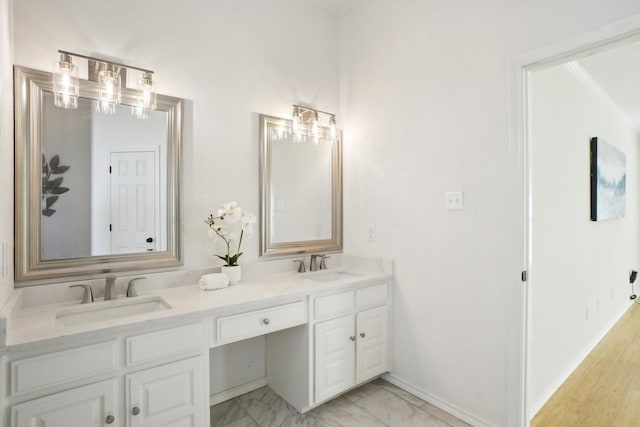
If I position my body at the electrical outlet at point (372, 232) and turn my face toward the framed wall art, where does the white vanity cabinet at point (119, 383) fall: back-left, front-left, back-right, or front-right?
back-right

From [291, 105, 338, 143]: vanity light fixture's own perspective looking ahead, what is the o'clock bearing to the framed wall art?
The framed wall art is roughly at 10 o'clock from the vanity light fixture.

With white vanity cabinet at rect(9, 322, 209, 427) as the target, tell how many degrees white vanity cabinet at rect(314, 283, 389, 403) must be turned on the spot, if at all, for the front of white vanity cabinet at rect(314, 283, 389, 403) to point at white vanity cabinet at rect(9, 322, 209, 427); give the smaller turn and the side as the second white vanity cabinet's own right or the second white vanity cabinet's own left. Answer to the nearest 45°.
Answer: approximately 90° to the second white vanity cabinet's own right
